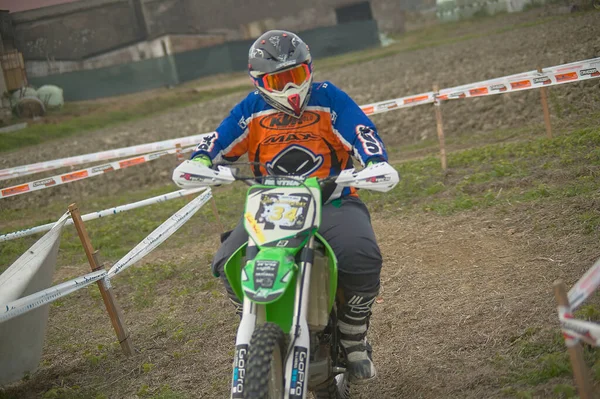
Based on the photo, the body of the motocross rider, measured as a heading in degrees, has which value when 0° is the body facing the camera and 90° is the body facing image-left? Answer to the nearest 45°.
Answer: approximately 0°

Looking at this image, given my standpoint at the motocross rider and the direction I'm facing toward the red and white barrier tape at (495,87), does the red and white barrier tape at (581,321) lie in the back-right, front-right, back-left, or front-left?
back-right

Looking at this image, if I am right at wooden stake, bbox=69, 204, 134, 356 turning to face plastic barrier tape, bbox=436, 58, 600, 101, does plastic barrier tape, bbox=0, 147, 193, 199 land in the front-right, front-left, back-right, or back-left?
front-left

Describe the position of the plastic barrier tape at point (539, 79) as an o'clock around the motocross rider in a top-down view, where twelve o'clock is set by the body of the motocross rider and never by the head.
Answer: The plastic barrier tape is roughly at 7 o'clock from the motocross rider.

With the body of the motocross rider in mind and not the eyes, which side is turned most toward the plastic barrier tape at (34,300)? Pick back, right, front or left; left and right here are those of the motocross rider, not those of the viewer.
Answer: right
